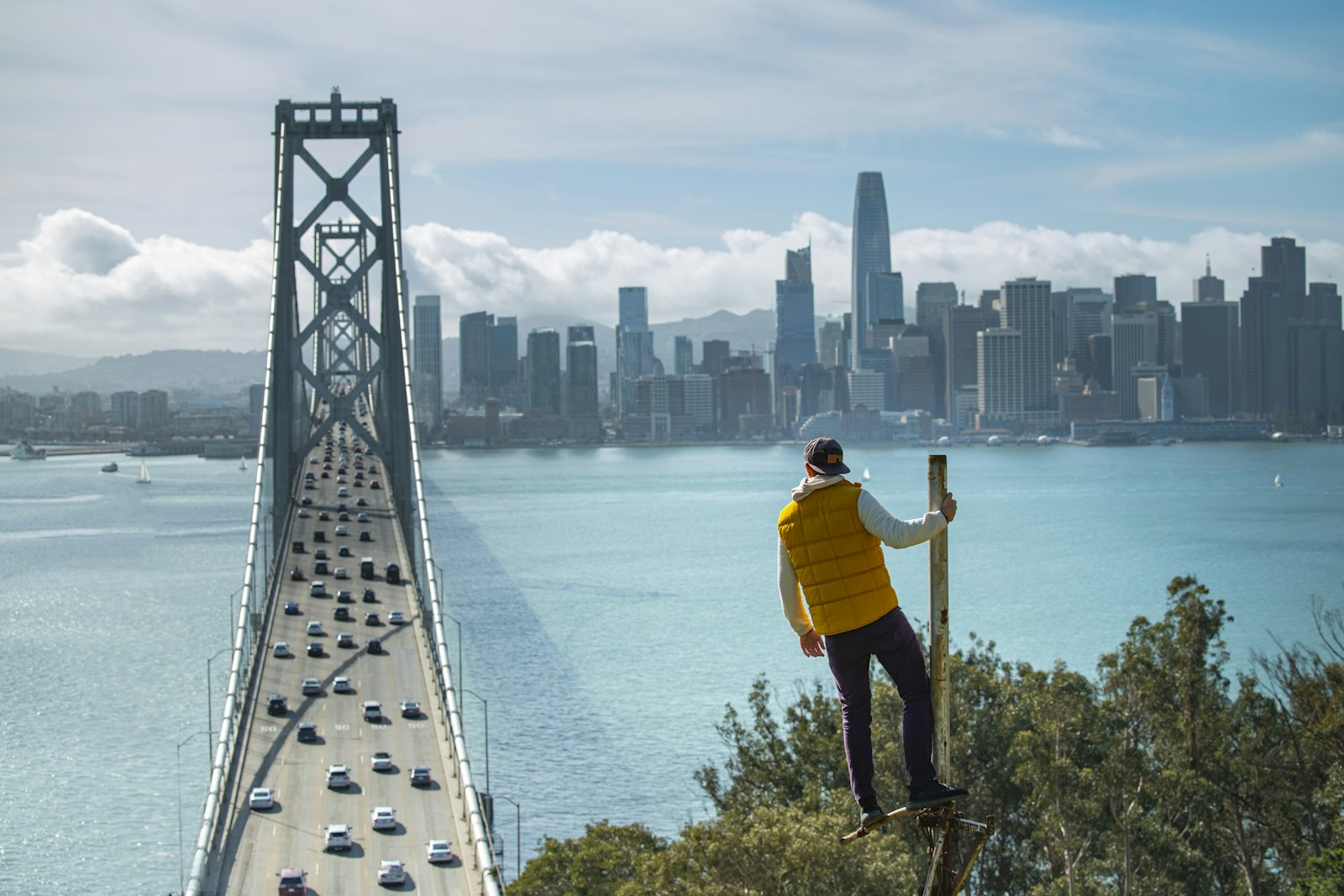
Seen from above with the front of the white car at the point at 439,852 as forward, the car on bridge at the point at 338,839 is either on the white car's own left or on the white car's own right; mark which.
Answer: on the white car's own left

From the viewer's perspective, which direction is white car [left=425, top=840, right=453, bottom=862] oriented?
away from the camera

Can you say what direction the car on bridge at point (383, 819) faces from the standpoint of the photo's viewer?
facing away from the viewer

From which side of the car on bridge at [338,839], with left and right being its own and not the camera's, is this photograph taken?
back

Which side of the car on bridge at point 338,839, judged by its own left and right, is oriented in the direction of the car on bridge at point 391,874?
back

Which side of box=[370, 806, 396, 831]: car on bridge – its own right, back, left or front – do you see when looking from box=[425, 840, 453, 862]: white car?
back

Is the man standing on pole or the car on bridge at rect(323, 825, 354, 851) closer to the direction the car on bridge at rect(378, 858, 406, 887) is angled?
the car on bridge

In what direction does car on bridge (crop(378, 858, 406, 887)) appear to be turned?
away from the camera
